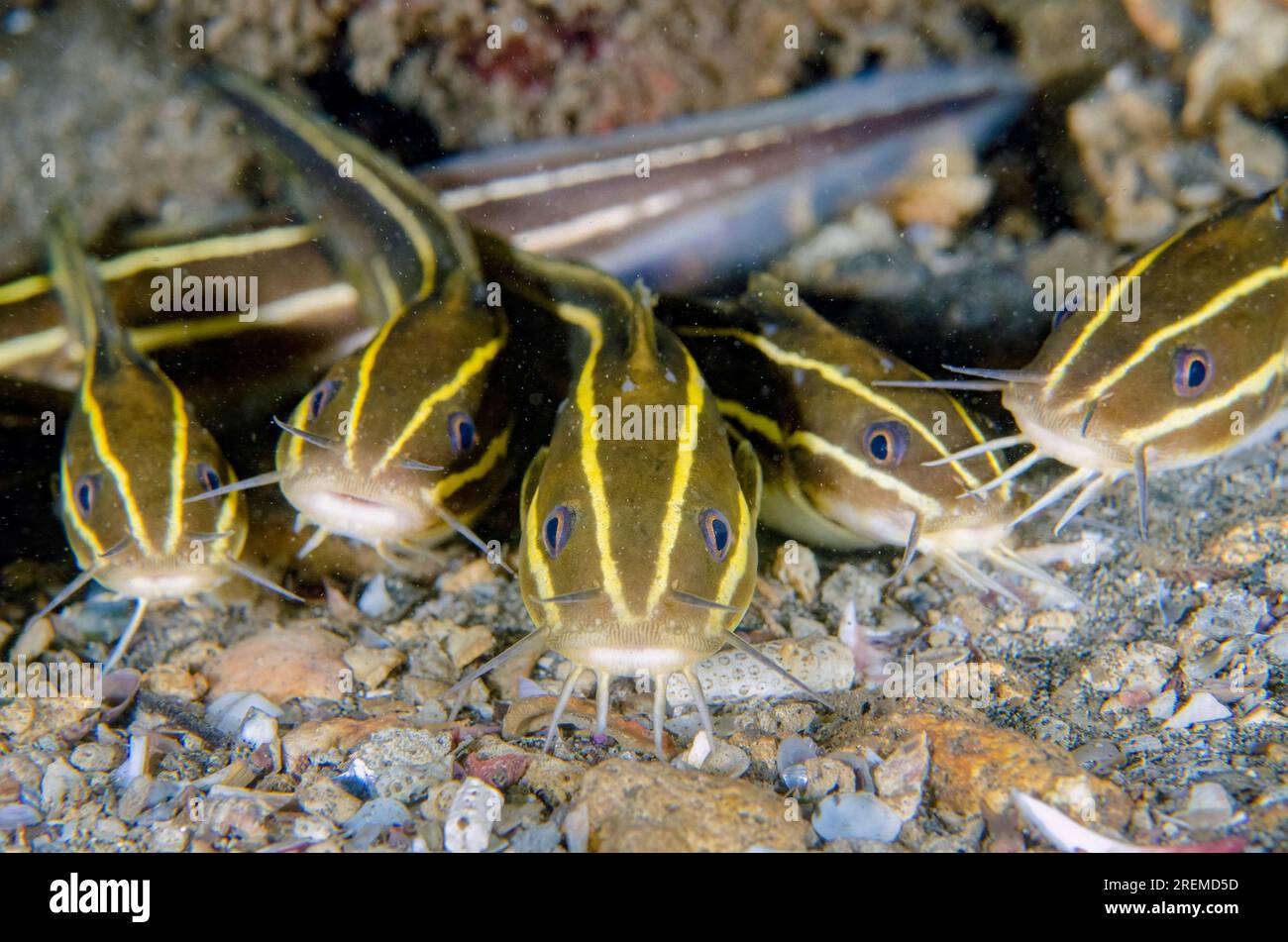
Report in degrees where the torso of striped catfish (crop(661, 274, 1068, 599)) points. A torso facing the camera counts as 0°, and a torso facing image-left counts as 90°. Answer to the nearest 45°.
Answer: approximately 315°

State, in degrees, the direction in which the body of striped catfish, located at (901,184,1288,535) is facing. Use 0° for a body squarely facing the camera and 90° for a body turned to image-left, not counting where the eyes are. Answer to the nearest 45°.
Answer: approximately 45°

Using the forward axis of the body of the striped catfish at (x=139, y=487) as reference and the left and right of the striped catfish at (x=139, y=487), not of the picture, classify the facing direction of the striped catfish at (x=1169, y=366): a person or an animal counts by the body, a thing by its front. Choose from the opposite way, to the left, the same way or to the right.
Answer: to the right

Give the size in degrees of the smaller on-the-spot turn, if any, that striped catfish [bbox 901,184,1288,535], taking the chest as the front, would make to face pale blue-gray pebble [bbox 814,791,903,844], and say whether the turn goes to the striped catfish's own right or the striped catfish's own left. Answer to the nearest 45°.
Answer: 0° — it already faces it

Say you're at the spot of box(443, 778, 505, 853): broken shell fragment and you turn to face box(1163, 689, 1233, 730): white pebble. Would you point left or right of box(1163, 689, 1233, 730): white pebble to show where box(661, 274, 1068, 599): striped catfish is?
left

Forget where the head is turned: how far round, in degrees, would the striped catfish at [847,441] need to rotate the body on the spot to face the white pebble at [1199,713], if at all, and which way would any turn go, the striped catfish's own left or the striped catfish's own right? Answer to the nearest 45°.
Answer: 0° — it already faces it

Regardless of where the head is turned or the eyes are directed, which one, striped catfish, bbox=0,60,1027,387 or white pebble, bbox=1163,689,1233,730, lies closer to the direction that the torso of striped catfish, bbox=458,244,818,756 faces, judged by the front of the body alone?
the white pebble

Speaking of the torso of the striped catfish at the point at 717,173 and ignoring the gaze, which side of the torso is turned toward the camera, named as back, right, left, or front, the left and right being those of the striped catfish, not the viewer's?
left

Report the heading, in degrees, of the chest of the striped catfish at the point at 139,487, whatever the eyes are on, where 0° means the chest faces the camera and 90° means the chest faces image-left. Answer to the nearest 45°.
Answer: approximately 0°

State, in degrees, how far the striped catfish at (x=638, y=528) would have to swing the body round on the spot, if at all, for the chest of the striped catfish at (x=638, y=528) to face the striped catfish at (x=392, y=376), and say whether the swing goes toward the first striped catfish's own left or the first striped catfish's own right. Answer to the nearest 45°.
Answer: approximately 135° to the first striped catfish's own right
